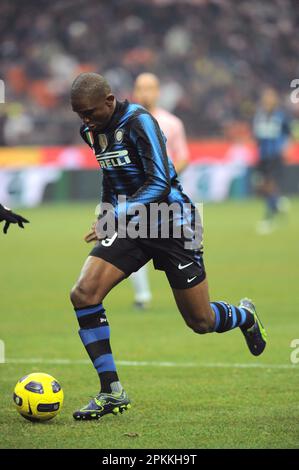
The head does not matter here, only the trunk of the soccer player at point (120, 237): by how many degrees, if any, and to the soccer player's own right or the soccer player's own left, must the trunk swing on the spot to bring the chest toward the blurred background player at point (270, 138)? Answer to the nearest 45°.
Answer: approximately 135° to the soccer player's own right

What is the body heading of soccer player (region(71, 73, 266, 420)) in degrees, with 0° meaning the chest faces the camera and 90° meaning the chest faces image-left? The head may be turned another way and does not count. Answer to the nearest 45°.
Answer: approximately 45°

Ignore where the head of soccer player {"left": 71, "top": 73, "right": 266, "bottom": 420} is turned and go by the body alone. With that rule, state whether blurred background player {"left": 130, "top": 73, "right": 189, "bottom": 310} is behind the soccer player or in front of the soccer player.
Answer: behind
